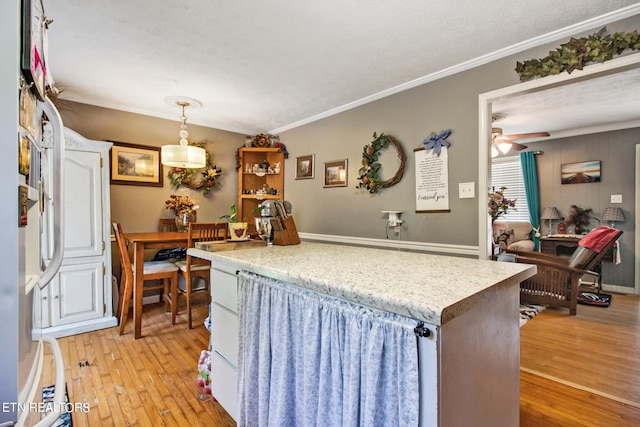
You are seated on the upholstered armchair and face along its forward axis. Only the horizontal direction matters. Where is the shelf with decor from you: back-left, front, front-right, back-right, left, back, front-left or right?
right

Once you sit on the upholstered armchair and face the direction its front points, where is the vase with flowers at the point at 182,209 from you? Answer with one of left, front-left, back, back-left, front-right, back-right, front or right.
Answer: right

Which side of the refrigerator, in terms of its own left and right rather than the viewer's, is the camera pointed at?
right

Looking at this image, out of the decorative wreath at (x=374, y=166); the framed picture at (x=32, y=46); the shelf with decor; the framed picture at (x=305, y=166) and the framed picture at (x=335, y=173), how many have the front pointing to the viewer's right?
1

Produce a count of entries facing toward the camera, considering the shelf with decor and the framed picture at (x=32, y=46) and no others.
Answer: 1

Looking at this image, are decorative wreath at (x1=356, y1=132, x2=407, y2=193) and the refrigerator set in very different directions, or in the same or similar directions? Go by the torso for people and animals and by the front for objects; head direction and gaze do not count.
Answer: very different directions

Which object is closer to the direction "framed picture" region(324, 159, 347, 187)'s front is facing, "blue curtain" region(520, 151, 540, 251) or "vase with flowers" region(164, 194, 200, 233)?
the vase with flowers

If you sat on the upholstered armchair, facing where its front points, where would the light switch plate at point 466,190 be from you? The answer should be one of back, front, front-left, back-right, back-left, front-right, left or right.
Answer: front-right

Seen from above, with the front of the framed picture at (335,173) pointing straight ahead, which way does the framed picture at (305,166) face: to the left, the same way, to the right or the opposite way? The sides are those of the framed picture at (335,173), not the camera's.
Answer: the same way

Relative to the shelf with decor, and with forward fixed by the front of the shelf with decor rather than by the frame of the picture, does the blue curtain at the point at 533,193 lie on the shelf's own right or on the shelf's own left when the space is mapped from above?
on the shelf's own left

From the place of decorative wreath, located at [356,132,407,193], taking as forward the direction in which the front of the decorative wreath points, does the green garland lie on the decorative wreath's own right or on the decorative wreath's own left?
on the decorative wreath's own left

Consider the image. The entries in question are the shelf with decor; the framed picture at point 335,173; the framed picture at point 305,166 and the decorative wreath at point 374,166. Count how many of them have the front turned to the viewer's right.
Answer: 0

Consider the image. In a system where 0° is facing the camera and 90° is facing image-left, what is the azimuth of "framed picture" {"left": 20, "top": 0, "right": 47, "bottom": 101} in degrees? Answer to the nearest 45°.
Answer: approximately 270°

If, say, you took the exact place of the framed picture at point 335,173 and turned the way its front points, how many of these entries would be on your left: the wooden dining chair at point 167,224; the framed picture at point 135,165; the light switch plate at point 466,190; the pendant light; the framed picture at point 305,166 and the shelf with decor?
1
